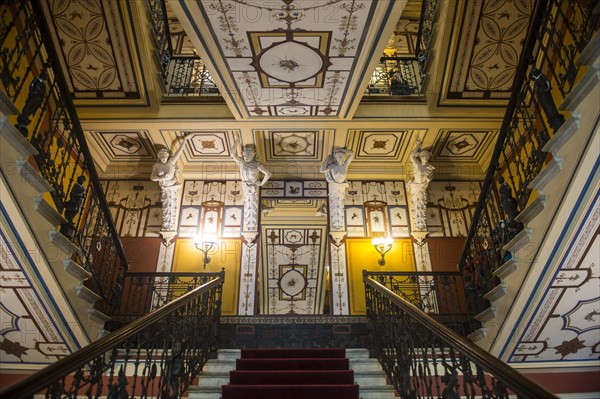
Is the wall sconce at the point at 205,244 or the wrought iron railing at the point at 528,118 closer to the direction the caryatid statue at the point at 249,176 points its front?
the wrought iron railing

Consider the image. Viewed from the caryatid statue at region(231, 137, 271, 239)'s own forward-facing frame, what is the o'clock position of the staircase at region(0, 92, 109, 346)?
The staircase is roughly at 1 o'clock from the caryatid statue.

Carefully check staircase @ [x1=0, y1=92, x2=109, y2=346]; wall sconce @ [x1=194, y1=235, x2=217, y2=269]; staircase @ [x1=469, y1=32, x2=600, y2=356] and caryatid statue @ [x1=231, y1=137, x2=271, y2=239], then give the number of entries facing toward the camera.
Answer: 2

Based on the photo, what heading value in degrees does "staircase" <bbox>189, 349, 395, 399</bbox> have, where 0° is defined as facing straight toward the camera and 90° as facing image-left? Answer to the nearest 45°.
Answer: approximately 0°

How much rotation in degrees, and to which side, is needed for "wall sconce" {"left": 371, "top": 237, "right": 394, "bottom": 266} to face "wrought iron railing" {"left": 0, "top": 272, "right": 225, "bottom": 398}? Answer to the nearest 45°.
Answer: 0° — it already faces it

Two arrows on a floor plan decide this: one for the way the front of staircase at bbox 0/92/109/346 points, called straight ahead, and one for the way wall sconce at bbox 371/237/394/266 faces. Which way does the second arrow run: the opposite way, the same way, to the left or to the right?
the opposite way

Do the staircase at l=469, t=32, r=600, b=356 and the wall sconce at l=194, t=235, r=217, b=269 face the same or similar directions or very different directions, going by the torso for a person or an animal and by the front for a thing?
very different directions

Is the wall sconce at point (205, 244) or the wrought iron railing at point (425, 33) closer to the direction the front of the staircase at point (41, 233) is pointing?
the wall sconce

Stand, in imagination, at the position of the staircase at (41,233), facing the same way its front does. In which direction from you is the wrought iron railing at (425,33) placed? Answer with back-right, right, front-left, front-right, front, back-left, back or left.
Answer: front-right

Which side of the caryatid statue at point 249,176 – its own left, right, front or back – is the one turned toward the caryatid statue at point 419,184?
left

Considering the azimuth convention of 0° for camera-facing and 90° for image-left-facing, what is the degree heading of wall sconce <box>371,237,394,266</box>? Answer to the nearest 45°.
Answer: approximately 0°

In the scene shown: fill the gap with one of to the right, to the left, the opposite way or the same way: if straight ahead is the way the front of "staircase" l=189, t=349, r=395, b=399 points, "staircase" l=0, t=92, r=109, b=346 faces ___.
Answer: the opposite way

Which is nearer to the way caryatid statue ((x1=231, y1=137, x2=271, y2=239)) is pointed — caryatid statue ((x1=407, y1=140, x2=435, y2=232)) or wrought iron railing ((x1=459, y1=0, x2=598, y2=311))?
the wrought iron railing

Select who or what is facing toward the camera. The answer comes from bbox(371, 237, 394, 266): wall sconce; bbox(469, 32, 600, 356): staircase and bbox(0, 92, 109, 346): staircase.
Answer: the wall sconce

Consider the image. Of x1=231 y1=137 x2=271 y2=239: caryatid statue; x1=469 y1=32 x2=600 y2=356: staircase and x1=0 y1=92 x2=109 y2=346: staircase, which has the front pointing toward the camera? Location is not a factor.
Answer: the caryatid statue
